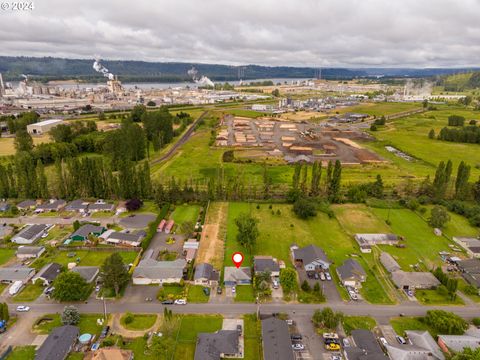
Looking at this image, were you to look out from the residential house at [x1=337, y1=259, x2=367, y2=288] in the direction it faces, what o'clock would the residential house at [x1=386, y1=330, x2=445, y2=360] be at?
the residential house at [x1=386, y1=330, x2=445, y2=360] is roughly at 11 o'clock from the residential house at [x1=337, y1=259, x2=367, y2=288].

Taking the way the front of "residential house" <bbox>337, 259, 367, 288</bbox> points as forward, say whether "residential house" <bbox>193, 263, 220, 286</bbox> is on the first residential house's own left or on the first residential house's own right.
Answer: on the first residential house's own right

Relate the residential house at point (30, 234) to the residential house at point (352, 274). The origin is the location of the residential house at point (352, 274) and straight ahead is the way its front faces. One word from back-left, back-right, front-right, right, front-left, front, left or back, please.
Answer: right

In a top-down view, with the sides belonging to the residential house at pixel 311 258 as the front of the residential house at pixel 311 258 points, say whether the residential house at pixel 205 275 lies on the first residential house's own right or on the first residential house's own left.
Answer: on the first residential house's own right

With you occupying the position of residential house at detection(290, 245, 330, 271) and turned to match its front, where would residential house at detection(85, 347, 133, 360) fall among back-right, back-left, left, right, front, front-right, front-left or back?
front-right

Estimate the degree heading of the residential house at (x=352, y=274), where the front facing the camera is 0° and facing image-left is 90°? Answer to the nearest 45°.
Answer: approximately 0°

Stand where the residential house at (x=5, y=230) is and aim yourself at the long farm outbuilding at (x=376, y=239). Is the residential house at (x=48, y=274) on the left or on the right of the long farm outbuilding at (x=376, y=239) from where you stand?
right

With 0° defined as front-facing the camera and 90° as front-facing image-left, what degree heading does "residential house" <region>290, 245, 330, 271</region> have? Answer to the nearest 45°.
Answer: approximately 0°

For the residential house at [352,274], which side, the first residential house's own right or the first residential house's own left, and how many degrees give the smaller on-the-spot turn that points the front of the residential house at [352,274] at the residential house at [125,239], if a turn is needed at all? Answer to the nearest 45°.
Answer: approximately 90° to the first residential house's own right

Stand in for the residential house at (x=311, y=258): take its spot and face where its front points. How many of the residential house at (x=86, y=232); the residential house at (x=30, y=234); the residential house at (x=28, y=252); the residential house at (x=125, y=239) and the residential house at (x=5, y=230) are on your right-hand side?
5

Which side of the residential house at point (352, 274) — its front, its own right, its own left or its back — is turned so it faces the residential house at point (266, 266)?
right

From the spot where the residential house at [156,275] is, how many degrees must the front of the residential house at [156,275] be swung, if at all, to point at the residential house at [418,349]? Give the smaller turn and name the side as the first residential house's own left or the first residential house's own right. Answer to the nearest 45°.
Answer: approximately 45° to the first residential house's own left
